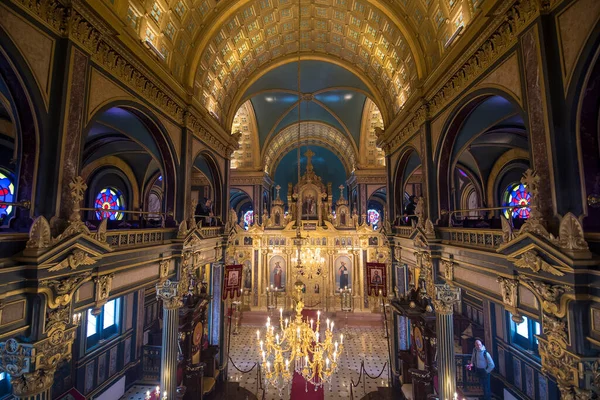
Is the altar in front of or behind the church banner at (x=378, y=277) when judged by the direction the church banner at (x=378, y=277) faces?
behind

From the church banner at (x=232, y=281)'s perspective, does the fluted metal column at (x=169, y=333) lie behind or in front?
in front

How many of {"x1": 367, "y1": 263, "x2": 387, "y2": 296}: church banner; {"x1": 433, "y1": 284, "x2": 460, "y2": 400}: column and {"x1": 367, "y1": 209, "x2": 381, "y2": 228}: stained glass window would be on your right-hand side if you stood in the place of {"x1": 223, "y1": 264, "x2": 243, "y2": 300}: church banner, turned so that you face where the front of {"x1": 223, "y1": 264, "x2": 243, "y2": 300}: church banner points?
0

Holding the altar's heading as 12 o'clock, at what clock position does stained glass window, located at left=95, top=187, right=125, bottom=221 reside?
The stained glass window is roughly at 2 o'clock from the altar.

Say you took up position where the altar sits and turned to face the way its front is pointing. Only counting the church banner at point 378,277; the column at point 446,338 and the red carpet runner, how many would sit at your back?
0

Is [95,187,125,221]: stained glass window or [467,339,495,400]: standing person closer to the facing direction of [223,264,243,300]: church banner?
the standing person

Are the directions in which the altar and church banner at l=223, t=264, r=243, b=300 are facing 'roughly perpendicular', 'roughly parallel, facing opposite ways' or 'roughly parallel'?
roughly parallel

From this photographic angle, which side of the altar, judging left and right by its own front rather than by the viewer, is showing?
front

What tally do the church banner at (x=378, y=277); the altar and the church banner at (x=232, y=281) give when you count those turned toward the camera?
3

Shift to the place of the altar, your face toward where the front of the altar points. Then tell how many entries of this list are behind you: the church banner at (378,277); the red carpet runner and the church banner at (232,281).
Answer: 0

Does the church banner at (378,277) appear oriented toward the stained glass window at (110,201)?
no

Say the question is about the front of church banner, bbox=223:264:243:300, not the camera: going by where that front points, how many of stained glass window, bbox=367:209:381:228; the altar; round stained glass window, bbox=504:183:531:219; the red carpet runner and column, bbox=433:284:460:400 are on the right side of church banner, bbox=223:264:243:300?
0

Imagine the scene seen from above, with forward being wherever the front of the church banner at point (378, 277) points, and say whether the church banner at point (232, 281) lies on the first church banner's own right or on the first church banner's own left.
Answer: on the first church banner's own right

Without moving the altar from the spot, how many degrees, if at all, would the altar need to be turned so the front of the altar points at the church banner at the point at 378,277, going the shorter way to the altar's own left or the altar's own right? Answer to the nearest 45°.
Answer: approximately 45° to the altar's own left

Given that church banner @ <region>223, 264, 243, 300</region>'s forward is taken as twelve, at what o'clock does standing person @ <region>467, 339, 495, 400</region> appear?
The standing person is roughly at 10 o'clock from the church banner.

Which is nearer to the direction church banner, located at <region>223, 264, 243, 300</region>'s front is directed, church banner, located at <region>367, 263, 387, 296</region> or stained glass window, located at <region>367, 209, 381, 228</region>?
the church banner

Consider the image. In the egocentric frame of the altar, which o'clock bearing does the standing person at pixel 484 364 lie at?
The standing person is roughly at 11 o'clock from the altar.
